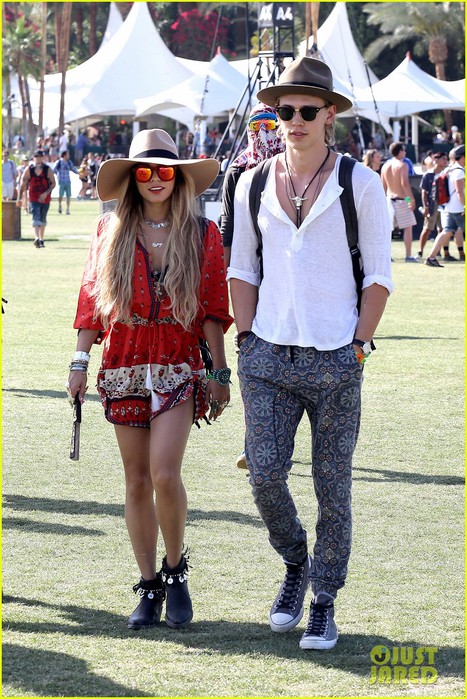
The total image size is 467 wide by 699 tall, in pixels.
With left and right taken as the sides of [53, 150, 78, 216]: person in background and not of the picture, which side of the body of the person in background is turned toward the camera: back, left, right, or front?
front

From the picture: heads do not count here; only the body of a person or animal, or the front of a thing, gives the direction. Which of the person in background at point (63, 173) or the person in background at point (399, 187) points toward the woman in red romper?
the person in background at point (63, 173)

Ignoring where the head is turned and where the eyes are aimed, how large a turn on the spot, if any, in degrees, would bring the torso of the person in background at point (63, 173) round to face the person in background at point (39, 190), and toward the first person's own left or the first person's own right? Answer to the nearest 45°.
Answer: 0° — they already face them

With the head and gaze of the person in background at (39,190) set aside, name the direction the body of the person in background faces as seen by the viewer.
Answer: toward the camera

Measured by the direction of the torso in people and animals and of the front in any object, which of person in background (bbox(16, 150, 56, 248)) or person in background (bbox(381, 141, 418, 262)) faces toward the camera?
person in background (bbox(16, 150, 56, 248))

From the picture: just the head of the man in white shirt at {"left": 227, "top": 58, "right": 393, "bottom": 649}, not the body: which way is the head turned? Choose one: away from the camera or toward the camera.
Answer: toward the camera

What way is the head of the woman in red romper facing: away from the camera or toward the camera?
toward the camera

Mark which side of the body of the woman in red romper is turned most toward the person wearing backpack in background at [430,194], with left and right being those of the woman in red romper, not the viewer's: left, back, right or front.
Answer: back

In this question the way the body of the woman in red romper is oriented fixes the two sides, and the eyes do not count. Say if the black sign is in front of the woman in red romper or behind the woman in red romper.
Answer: behind

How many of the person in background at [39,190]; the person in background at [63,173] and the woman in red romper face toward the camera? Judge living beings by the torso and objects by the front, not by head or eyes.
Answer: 3

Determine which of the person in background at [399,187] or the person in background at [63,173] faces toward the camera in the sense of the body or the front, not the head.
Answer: the person in background at [63,173]

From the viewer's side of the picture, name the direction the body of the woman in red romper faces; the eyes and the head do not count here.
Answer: toward the camera
